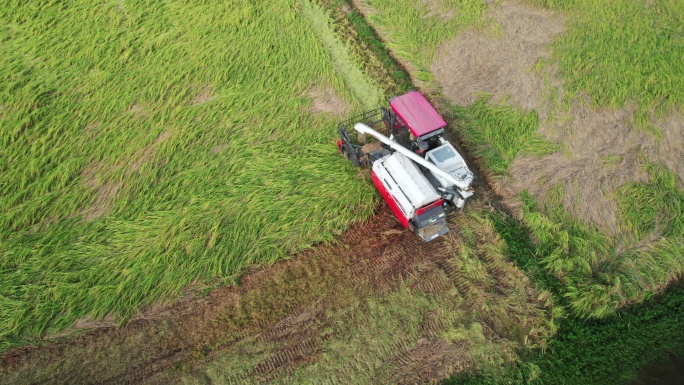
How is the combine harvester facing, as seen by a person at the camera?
facing away from the viewer and to the left of the viewer
